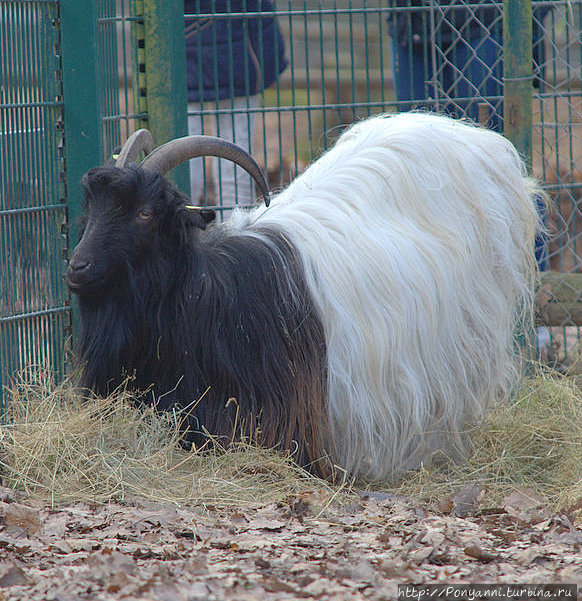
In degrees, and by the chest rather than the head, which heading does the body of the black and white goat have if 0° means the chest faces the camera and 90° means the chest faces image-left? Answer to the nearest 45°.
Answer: approximately 90°
